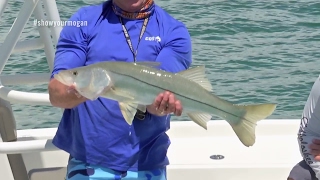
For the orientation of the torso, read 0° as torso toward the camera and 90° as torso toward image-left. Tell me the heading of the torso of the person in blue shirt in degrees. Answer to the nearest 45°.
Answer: approximately 0°
